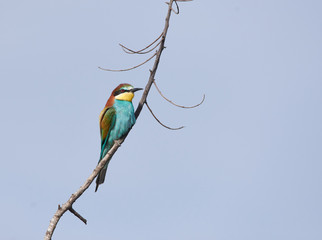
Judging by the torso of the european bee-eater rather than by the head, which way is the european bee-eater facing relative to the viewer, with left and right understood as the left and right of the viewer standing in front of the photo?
facing the viewer and to the right of the viewer
